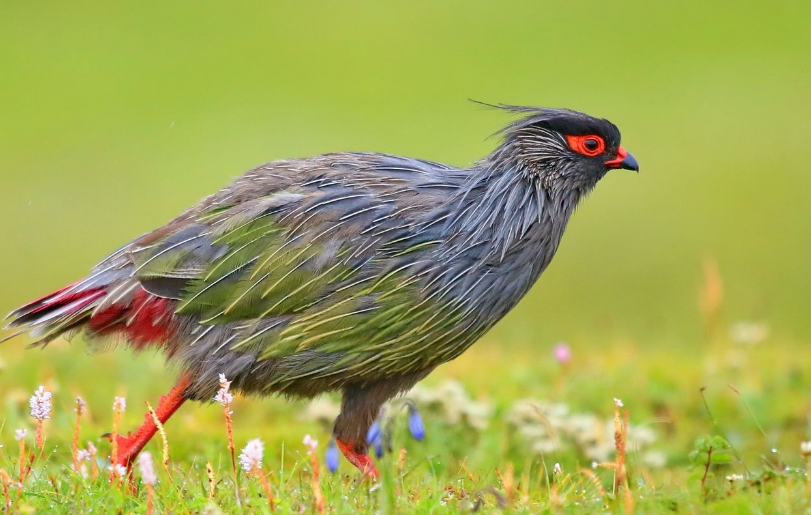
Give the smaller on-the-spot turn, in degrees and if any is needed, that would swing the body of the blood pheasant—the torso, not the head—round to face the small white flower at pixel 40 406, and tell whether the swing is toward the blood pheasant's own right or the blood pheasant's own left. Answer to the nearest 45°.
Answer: approximately 135° to the blood pheasant's own right

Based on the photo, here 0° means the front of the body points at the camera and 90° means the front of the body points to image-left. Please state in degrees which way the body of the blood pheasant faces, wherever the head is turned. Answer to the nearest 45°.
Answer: approximately 270°

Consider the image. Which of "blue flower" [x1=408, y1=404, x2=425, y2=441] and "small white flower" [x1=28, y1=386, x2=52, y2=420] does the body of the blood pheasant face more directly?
the blue flower

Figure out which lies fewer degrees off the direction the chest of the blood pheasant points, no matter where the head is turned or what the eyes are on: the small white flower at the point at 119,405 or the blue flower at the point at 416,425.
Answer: the blue flower

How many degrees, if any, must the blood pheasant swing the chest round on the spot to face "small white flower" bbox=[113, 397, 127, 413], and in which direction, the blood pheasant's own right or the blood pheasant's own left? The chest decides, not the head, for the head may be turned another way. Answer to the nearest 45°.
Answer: approximately 135° to the blood pheasant's own right
